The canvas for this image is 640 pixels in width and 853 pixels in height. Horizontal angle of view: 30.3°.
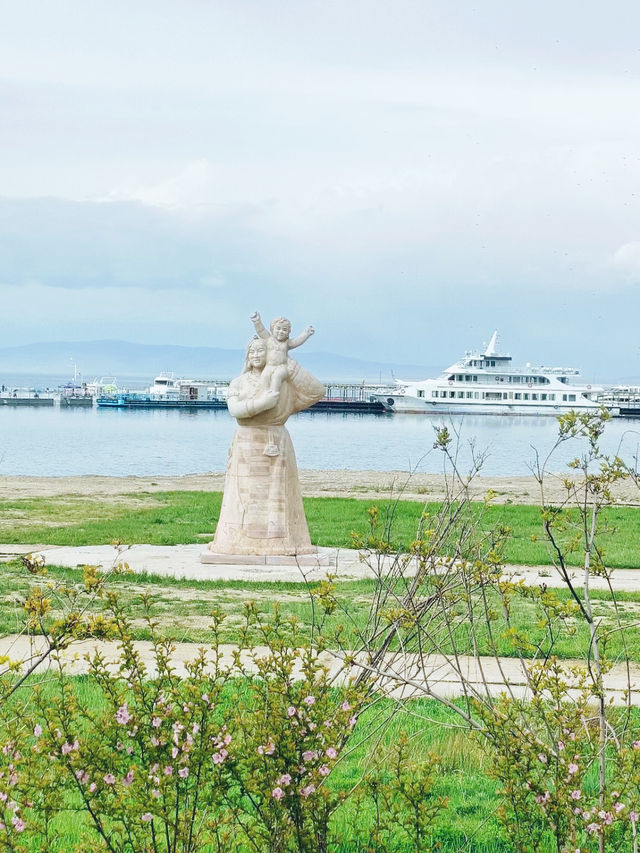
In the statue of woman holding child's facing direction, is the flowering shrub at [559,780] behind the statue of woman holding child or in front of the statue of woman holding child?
in front

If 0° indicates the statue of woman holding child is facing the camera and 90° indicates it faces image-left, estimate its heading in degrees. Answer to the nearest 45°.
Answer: approximately 0°

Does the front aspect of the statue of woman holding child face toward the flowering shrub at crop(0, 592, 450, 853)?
yes
